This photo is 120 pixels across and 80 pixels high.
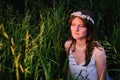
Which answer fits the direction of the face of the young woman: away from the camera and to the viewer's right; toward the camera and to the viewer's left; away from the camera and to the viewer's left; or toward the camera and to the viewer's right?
toward the camera and to the viewer's left
